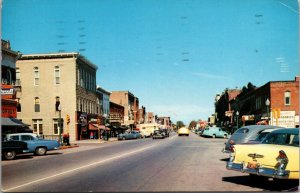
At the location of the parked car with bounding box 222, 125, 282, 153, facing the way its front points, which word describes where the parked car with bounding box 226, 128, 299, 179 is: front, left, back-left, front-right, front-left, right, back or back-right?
back-right

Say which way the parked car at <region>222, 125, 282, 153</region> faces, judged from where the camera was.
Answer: facing away from the viewer and to the right of the viewer

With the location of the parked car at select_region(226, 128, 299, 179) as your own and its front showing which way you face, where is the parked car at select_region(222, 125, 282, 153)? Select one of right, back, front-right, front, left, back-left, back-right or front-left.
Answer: front-left

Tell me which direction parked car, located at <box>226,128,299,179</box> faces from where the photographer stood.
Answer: facing away from the viewer and to the right of the viewer

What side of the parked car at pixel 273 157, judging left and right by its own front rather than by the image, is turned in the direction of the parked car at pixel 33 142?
left

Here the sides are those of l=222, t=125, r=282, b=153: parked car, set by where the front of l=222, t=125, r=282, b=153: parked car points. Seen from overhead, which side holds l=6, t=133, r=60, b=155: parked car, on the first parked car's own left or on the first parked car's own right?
on the first parked car's own left
